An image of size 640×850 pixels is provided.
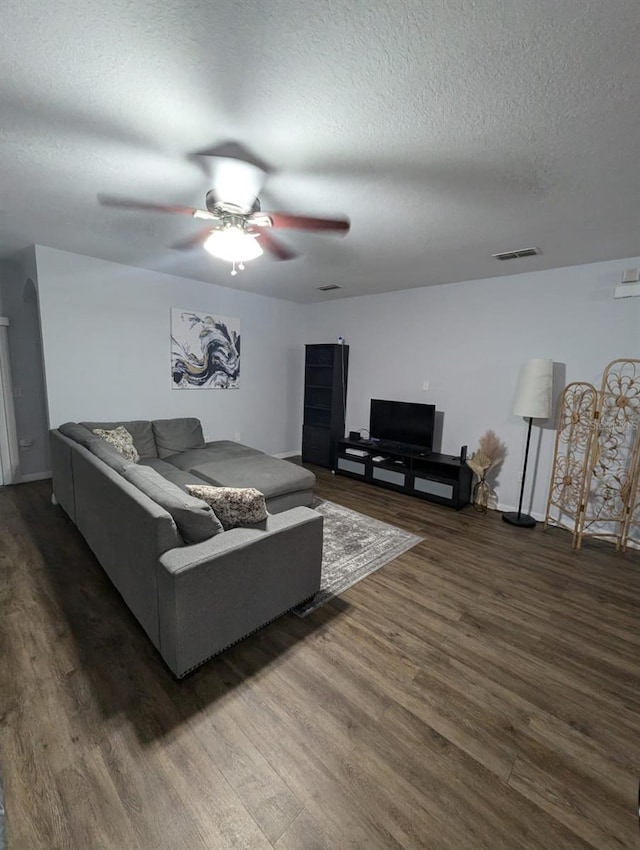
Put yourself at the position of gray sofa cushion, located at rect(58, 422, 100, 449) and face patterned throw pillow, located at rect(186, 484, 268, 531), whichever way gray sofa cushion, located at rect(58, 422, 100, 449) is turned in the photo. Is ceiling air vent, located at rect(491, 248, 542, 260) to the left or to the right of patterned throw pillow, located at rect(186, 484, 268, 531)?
left

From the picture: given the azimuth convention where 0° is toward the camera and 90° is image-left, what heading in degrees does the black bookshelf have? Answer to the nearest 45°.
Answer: approximately 45°

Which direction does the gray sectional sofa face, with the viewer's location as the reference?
facing away from the viewer and to the right of the viewer

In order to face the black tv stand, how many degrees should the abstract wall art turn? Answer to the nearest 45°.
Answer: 0° — it already faces it

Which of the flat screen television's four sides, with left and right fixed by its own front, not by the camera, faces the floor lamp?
left

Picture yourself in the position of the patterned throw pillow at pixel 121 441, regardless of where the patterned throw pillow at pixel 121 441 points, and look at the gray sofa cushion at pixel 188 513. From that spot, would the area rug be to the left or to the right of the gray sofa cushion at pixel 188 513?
left

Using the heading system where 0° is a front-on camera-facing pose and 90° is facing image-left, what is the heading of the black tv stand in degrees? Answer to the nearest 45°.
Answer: approximately 45°

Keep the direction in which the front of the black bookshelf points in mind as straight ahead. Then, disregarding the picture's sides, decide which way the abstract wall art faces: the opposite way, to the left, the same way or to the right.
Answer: to the left

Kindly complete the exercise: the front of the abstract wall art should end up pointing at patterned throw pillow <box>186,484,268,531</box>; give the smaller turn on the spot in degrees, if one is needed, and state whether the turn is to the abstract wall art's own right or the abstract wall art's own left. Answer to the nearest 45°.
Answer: approximately 45° to the abstract wall art's own right

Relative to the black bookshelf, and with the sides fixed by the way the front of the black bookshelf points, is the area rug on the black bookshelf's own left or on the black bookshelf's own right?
on the black bookshelf's own left

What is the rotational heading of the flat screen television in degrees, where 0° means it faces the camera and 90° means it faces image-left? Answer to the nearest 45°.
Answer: approximately 45°
